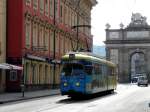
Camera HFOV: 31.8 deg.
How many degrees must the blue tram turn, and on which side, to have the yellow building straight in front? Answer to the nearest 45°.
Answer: approximately 90° to its right

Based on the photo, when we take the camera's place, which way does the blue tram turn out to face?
facing the viewer and to the left of the viewer
